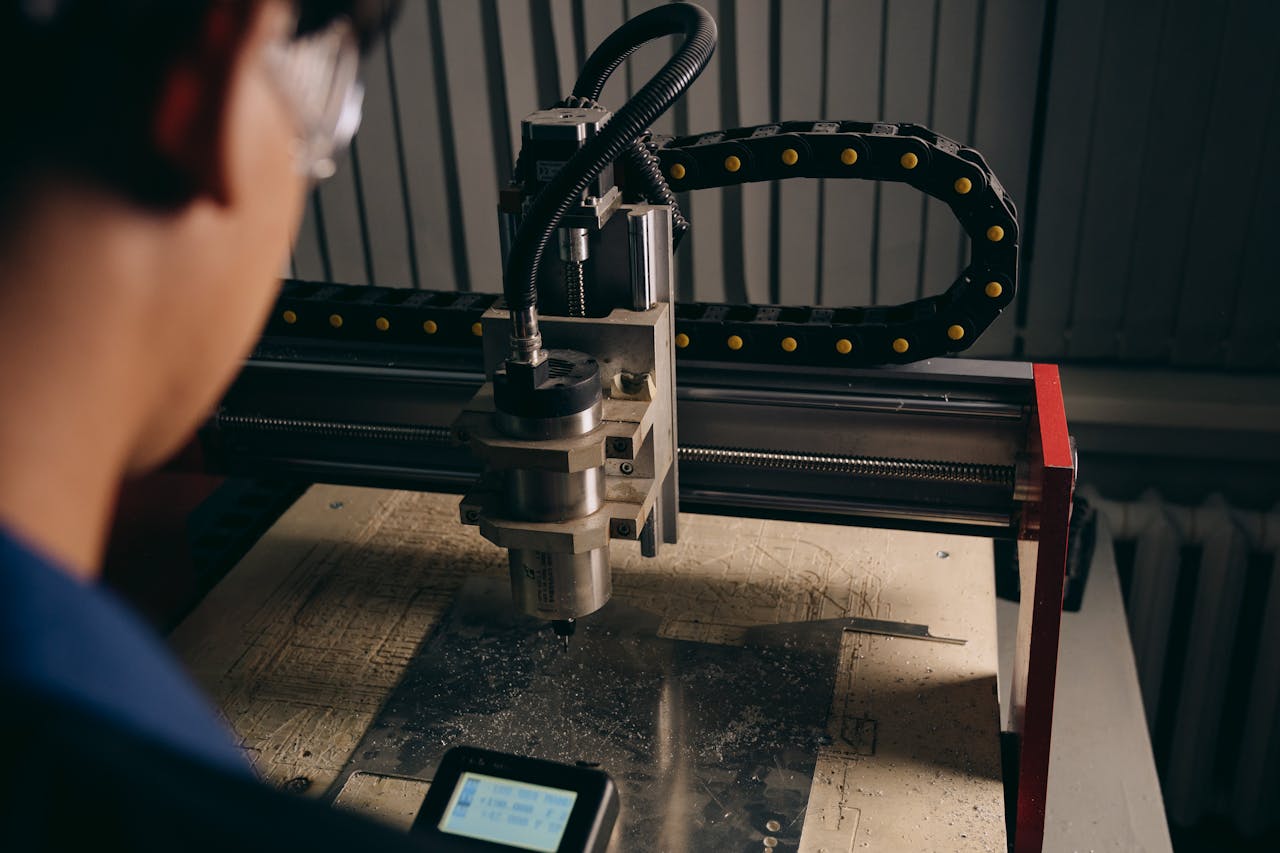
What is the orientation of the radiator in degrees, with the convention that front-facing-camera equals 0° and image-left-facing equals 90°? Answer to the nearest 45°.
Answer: approximately 0°

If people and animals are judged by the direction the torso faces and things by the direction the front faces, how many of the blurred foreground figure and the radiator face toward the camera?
1

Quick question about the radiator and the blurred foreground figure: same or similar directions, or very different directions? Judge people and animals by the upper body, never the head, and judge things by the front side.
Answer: very different directions

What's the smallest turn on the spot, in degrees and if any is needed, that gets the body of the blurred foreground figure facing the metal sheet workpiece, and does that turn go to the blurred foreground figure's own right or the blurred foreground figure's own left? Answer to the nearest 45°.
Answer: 0° — they already face it

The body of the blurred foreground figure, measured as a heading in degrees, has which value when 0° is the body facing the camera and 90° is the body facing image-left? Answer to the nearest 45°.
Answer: approximately 225°

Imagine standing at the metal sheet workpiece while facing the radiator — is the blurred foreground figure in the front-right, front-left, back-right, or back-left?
back-right
